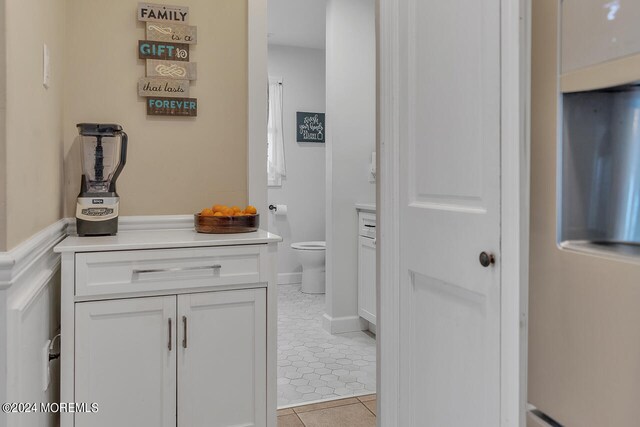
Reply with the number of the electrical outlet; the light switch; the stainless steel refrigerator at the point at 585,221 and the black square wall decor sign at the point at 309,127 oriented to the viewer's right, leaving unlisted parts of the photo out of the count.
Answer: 2

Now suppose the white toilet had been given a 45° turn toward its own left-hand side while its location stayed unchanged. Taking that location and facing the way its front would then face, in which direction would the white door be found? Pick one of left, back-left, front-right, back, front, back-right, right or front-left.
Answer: front-left

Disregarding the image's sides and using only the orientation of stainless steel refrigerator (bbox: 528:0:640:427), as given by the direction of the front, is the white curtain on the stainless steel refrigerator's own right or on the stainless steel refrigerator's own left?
on the stainless steel refrigerator's own right

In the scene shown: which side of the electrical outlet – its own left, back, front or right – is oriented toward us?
right

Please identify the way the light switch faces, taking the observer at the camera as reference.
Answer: facing to the right of the viewer

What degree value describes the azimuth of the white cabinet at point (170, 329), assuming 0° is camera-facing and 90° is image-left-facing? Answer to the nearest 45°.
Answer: approximately 0°

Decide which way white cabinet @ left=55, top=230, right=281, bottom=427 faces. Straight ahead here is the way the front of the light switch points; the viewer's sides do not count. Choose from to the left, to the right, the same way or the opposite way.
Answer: to the right
